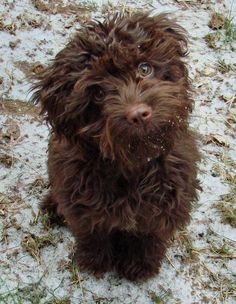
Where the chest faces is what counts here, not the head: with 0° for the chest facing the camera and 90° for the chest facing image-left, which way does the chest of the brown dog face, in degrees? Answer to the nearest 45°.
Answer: approximately 0°
